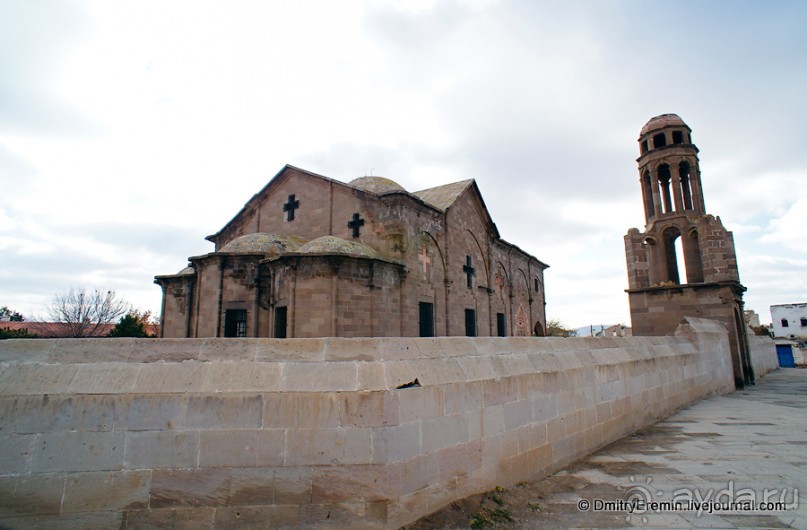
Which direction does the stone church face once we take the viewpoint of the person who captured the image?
facing away from the viewer and to the right of the viewer

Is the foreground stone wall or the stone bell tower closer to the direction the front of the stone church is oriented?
the stone bell tower

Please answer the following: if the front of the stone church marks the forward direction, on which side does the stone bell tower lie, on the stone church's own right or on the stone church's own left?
on the stone church's own right

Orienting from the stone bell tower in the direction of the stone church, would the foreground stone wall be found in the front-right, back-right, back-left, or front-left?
front-left

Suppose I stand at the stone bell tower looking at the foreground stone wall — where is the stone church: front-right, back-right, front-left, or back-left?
front-right

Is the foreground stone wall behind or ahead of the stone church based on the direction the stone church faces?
behind
